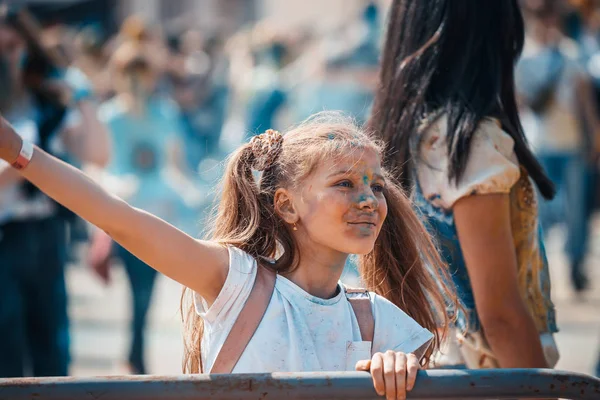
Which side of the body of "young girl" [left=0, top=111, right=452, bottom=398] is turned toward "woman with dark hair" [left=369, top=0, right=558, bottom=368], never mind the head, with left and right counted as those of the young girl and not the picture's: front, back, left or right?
left

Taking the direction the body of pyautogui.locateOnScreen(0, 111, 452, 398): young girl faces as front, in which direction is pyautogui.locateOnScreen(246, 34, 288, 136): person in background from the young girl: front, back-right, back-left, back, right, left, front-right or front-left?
back-left

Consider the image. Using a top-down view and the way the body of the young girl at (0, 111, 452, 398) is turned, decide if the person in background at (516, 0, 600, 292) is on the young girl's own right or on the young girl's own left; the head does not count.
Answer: on the young girl's own left

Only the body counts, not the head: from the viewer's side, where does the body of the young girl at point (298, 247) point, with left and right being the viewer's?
facing the viewer and to the right of the viewer

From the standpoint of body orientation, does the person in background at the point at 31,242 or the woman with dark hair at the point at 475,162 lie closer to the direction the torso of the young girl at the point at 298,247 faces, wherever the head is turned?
the woman with dark hair

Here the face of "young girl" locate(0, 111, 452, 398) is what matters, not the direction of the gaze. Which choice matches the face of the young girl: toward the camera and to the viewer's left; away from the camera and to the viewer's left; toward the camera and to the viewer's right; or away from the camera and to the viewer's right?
toward the camera and to the viewer's right

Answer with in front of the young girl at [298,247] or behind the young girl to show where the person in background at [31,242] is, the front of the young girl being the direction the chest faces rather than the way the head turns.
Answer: behind
